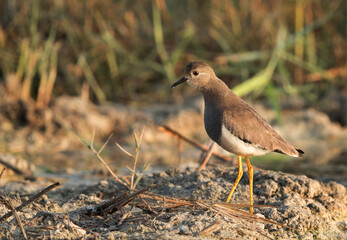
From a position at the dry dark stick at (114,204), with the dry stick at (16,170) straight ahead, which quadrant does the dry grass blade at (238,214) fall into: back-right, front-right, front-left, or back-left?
back-right

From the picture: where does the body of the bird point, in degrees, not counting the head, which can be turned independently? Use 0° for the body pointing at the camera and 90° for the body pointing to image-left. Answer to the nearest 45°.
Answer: approximately 90°
